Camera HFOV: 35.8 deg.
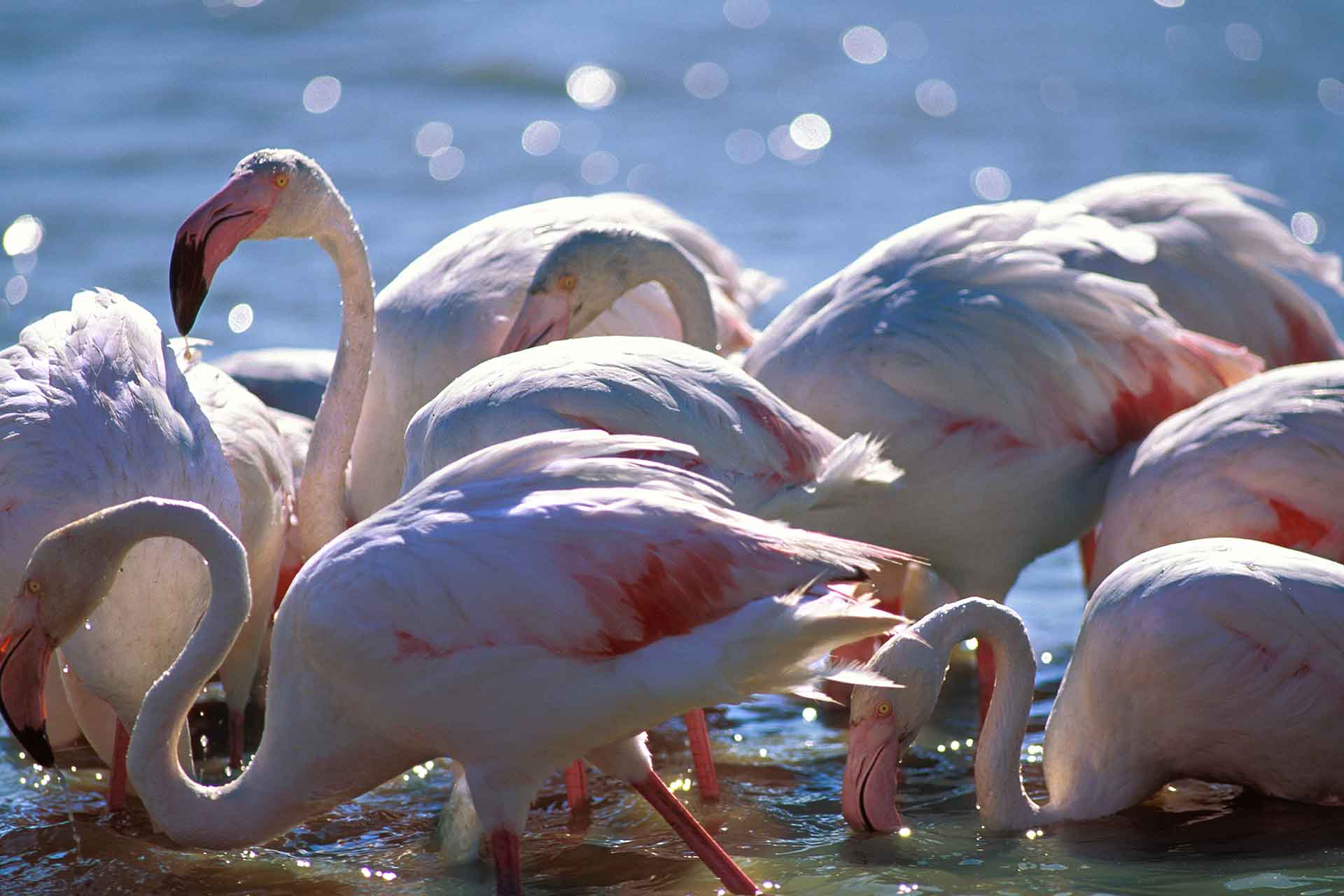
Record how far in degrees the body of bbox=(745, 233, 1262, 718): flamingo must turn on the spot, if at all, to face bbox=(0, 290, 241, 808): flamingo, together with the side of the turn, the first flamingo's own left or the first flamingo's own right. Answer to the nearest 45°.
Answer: approximately 45° to the first flamingo's own left

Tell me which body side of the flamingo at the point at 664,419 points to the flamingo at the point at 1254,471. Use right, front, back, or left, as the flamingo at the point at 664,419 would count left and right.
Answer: back

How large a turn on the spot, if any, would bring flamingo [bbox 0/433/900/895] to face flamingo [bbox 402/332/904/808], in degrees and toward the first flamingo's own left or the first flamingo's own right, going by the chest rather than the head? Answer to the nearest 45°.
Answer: approximately 135° to the first flamingo's own right

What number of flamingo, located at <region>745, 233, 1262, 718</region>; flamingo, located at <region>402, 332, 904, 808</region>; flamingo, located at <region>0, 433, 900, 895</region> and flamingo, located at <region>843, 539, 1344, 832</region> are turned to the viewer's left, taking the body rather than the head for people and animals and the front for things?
4

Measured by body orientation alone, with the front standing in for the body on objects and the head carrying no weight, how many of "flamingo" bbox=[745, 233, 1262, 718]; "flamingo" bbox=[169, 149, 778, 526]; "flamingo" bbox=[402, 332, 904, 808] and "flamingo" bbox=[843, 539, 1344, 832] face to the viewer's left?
4

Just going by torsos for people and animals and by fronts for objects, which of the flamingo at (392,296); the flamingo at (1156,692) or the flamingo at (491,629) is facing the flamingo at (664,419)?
the flamingo at (1156,692)

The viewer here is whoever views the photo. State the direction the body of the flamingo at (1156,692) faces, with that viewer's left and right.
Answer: facing to the left of the viewer

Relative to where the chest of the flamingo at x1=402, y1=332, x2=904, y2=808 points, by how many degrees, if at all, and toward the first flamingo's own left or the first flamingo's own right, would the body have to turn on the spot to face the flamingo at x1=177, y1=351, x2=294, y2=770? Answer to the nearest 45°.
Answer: approximately 45° to the first flamingo's own right

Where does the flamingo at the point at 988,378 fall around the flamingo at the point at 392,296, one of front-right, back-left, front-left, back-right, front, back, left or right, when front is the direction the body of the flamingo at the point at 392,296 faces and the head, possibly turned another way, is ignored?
back

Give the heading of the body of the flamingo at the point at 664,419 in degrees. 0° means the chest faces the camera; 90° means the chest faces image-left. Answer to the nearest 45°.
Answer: approximately 90°

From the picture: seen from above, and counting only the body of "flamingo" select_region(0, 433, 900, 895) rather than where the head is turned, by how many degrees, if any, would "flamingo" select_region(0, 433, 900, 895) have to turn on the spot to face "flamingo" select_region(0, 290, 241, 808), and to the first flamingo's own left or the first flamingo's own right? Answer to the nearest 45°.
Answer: approximately 45° to the first flamingo's own right

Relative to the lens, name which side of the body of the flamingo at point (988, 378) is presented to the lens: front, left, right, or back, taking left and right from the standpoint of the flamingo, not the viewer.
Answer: left

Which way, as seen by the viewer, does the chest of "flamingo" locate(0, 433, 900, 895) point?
to the viewer's left

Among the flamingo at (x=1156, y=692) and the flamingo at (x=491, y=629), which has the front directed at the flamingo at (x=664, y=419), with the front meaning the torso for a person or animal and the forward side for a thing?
the flamingo at (x=1156, y=692)
